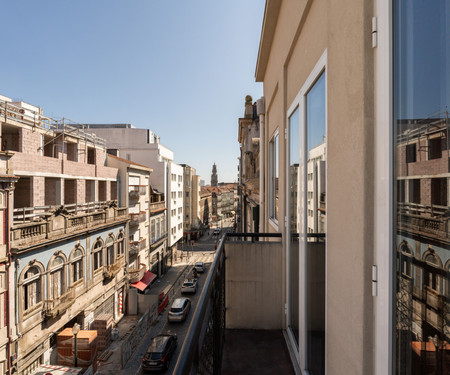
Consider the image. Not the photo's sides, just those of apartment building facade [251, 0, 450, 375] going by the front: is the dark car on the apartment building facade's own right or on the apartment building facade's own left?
on the apartment building facade's own right

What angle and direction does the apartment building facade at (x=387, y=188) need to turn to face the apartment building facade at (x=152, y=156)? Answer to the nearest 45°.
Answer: approximately 45° to its right

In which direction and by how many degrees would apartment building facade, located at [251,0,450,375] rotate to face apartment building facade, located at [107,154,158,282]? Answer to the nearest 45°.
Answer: approximately 45° to its right

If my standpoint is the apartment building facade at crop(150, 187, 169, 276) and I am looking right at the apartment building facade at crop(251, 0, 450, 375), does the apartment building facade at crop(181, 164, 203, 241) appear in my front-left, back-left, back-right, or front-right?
back-left

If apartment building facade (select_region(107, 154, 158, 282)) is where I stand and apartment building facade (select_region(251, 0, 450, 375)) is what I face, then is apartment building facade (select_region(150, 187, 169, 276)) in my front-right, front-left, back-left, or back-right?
back-left

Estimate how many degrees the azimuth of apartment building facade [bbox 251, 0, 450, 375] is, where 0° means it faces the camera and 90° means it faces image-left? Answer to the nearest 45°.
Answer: approximately 90°

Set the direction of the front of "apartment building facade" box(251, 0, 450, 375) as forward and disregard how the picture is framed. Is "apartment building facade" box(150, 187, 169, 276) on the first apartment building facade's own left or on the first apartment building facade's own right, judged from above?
on the first apartment building facade's own right
